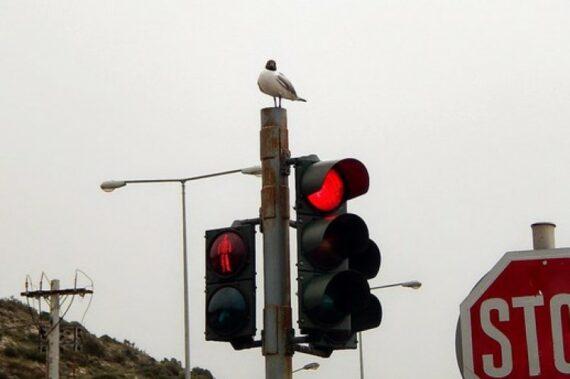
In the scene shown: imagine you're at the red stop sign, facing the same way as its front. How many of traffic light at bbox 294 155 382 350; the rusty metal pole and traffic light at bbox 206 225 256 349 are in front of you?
0

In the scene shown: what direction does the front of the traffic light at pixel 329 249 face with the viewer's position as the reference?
facing the viewer and to the right of the viewer

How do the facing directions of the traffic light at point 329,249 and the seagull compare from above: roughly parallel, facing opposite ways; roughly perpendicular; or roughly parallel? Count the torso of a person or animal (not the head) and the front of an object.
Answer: roughly perpendicular

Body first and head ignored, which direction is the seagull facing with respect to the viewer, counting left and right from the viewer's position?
facing the viewer and to the left of the viewer

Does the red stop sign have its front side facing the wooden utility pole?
no

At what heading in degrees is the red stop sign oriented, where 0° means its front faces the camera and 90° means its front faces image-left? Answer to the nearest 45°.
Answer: approximately 0°

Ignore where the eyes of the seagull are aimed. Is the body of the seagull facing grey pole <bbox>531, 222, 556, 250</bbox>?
no

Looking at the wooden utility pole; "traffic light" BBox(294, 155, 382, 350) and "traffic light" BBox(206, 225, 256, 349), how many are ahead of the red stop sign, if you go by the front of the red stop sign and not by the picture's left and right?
0

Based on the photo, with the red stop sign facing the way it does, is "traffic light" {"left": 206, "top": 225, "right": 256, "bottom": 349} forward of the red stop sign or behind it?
behind

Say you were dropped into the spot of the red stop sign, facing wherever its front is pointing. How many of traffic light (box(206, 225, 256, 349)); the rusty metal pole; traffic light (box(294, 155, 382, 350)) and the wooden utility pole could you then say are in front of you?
0

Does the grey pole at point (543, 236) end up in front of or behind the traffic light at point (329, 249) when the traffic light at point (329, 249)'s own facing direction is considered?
in front
